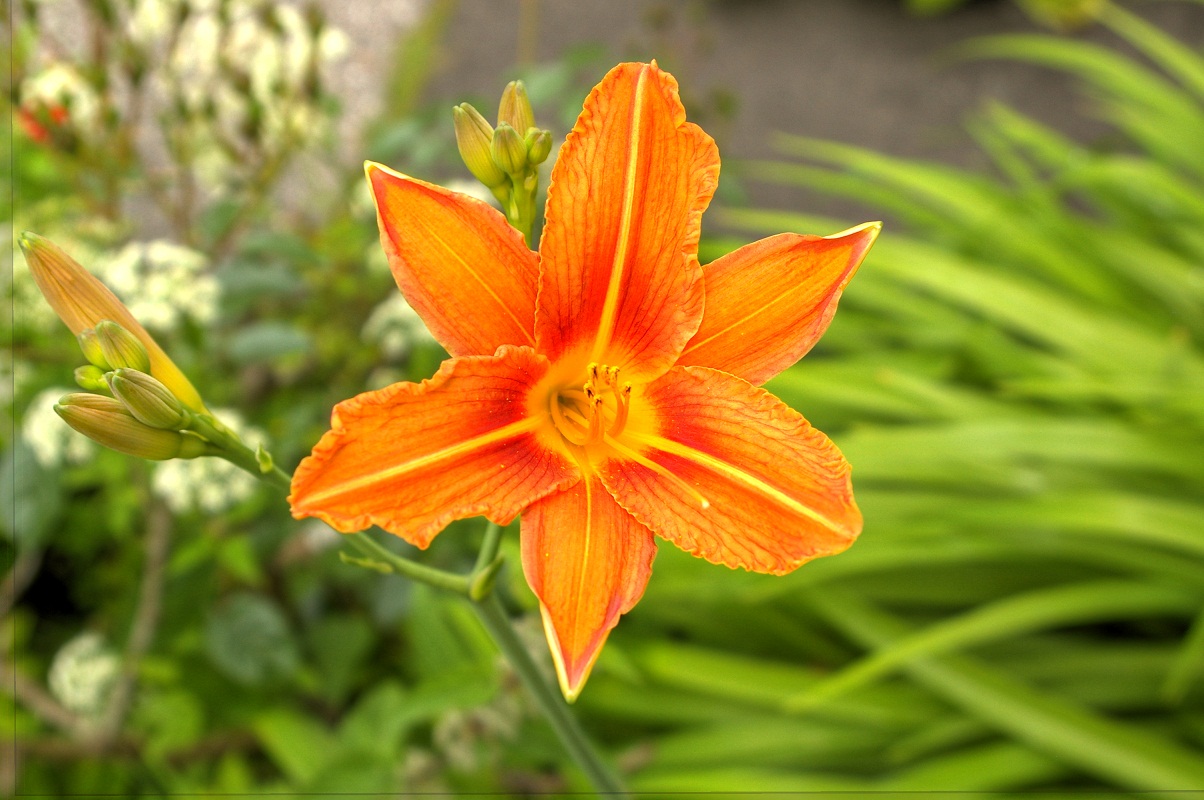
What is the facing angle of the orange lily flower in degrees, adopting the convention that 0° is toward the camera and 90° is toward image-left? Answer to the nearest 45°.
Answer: approximately 0°
